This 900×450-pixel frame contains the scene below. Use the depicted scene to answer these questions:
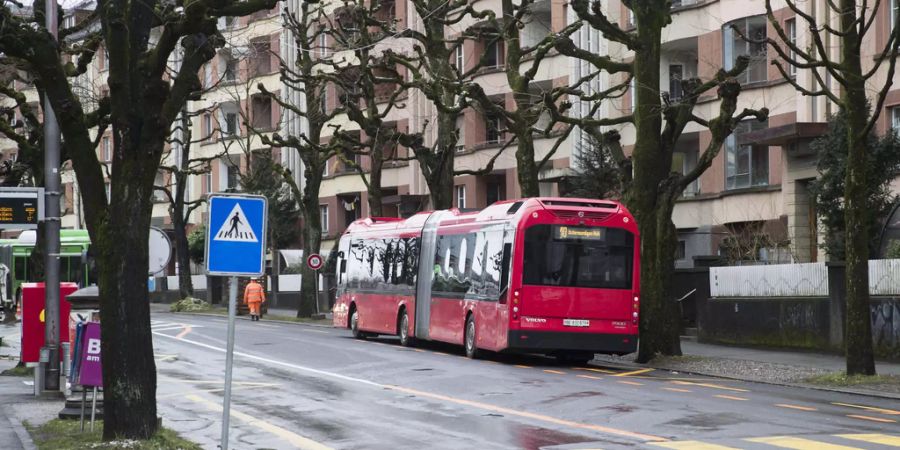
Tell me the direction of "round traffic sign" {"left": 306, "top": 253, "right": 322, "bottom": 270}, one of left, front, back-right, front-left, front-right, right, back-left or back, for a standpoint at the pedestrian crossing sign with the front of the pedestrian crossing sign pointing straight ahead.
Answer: back

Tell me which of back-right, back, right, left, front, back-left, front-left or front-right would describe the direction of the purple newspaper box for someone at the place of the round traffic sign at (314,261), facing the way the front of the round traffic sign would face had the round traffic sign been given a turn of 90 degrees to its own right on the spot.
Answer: left

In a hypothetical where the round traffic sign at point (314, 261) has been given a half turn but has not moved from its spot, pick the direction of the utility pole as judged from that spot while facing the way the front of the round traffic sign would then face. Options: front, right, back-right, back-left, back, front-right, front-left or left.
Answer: back

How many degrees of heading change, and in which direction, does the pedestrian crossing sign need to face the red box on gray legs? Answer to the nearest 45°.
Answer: approximately 180°

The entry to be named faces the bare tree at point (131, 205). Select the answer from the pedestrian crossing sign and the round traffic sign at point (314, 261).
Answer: the round traffic sign

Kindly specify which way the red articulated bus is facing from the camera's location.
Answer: facing away from the viewer and to the left of the viewer

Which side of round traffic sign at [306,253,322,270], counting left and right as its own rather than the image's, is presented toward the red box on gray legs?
front

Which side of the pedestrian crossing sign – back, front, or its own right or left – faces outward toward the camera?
front

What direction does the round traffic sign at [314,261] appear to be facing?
toward the camera

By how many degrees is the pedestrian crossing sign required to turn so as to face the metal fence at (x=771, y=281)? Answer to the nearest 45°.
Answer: approximately 135° to its left

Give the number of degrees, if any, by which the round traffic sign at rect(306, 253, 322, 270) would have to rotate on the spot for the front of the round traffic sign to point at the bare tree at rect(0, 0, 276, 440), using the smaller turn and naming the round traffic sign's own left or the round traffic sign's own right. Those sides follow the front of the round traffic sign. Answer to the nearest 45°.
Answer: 0° — it already faces it

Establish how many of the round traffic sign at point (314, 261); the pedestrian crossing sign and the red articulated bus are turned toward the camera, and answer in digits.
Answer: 2

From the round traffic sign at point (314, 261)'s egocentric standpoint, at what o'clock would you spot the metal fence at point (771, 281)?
The metal fence is roughly at 11 o'clock from the round traffic sign.
